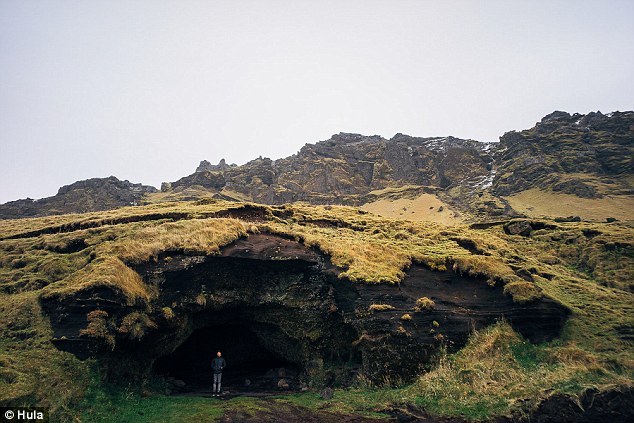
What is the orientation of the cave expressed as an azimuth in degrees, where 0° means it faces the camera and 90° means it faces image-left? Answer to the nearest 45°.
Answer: approximately 0°
